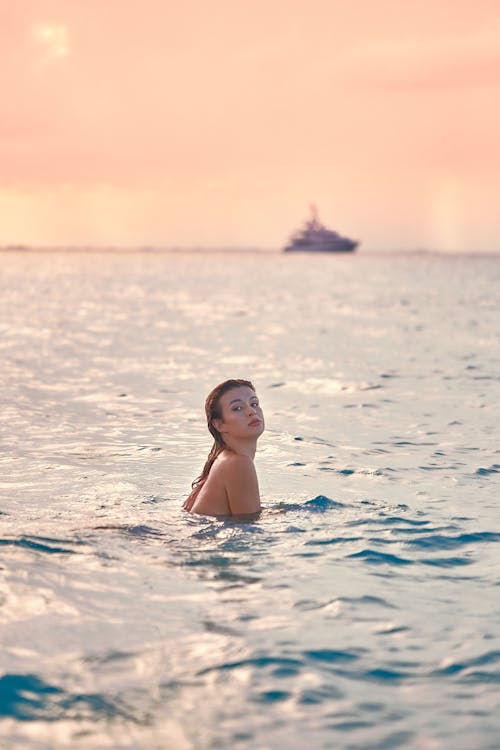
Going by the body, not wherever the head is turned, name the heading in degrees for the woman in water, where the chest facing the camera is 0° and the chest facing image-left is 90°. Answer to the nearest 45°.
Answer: approximately 270°
